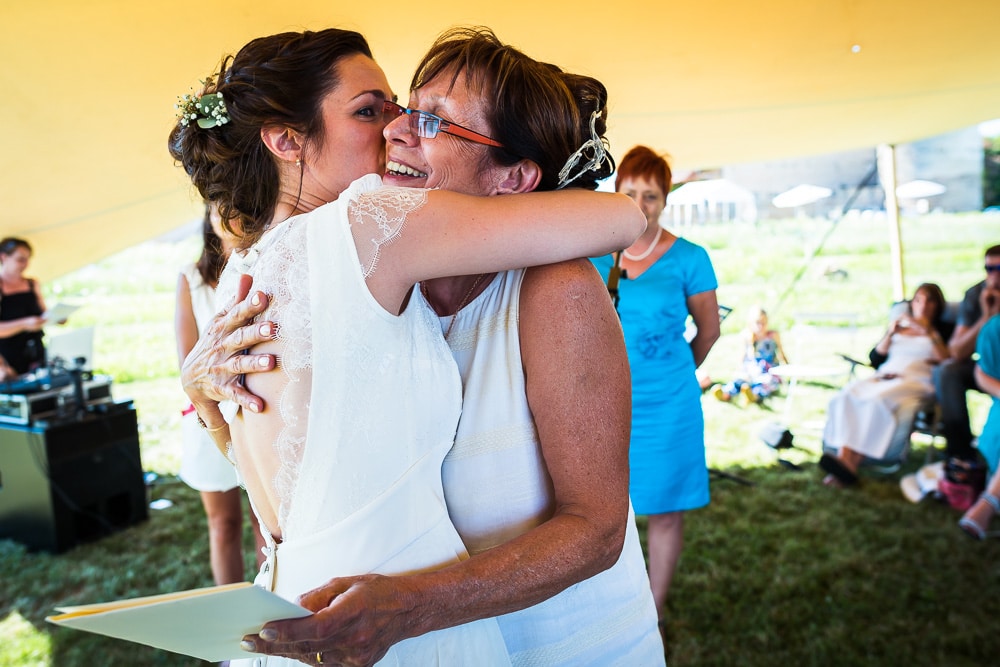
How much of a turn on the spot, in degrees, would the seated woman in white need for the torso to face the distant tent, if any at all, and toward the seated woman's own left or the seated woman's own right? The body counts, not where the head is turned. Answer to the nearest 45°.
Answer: approximately 135° to the seated woman's own right

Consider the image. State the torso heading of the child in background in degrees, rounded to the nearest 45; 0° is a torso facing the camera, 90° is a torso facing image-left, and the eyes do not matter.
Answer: approximately 45°

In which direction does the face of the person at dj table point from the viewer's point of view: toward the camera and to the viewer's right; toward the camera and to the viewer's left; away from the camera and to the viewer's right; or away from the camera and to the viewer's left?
toward the camera and to the viewer's right

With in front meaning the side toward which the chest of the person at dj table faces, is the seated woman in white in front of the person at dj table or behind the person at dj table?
in front

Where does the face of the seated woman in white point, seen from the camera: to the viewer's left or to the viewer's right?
to the viewer's left

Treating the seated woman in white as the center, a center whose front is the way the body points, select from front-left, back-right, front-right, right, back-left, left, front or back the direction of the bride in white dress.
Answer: front-left

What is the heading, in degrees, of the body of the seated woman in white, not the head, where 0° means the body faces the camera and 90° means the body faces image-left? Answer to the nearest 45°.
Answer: approximately 45°

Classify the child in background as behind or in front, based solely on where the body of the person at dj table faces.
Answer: in front

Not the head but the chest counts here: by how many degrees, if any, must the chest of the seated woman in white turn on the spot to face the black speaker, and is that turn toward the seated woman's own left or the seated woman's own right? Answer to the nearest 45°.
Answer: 0° — they already face it

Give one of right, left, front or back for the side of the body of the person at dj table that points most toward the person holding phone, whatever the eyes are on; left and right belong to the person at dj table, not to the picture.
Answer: front

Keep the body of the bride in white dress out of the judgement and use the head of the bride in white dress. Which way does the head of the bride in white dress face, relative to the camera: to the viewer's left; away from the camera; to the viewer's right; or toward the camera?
to the viewer's right

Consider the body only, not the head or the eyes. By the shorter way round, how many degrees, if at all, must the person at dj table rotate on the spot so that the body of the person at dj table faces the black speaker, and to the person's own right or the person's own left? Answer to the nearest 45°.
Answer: approximately 45° to the person's own right

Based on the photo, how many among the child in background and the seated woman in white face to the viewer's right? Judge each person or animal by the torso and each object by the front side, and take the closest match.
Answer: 0

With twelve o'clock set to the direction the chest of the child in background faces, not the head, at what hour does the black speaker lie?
The black speaker is roughly at 12 o'clock from the child in background.
